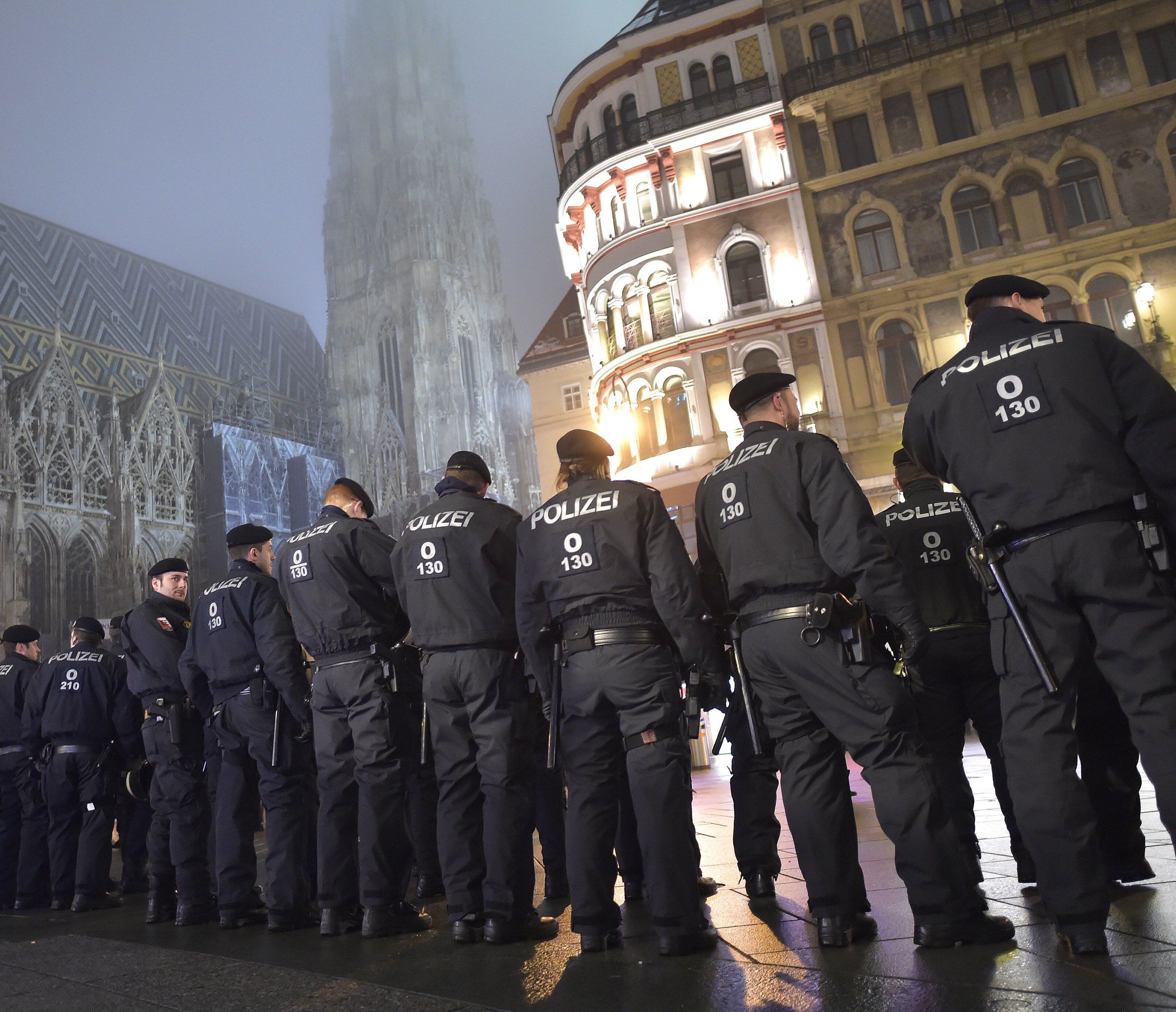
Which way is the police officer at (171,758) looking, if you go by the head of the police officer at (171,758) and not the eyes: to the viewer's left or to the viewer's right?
to the viewer's right

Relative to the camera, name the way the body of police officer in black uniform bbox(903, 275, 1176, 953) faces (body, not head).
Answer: away from the camera

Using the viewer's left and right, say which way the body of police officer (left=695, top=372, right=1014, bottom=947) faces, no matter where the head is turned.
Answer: facing away from the viewer and to the right of the viewer

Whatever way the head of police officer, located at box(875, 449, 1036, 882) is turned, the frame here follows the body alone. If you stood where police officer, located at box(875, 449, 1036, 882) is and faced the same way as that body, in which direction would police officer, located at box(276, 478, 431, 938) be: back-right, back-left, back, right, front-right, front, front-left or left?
left

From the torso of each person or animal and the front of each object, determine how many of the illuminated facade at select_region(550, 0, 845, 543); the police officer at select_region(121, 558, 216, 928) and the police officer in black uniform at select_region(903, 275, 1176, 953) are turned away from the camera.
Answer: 1

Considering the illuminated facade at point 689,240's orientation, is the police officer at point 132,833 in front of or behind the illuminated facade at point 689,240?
in front

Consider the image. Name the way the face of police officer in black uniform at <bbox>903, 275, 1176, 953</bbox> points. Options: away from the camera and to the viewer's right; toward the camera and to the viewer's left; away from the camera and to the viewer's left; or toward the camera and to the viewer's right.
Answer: away from the camera and to the viewer's right

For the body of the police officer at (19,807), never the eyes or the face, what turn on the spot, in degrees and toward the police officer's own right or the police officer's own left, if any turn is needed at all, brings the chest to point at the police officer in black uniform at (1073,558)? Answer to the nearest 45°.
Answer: approximately 135° to the police officer's own right

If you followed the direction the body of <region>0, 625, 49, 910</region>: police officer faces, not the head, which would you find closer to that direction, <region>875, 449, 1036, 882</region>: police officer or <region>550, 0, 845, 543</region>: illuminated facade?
the illuminated facade

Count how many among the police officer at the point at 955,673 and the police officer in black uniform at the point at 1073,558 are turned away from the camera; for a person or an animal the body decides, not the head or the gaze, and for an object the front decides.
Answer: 2
